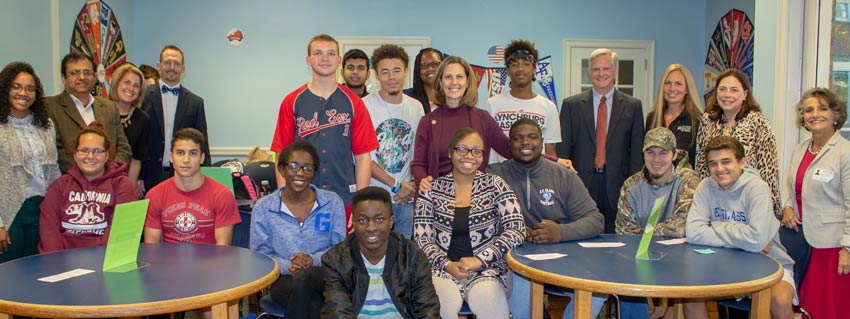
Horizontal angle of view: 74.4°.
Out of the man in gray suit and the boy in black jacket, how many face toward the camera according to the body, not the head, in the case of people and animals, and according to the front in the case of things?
2

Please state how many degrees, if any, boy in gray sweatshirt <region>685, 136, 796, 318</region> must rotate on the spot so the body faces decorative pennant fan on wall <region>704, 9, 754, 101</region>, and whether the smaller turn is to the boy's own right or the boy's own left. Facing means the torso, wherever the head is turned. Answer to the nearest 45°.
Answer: approximately 135° to the boy's own right

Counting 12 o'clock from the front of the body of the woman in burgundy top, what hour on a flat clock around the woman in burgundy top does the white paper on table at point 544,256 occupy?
The white paper on table is roughly at 11 o'clock from the woman in burgundy top.

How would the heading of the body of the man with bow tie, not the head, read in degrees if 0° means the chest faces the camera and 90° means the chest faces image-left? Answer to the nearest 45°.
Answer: approximately 0°

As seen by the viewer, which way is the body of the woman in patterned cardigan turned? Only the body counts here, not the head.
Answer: toward the camera

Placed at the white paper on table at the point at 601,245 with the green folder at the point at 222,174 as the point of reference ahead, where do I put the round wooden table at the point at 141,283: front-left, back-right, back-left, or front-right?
front-left

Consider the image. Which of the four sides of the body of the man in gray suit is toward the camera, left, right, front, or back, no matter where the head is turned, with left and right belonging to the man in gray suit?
front

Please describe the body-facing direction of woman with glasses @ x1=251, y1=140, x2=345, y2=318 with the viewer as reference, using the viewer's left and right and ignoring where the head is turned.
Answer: facing the viewer

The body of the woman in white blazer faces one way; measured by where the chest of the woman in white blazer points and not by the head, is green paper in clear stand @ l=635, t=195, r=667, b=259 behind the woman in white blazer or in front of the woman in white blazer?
in front

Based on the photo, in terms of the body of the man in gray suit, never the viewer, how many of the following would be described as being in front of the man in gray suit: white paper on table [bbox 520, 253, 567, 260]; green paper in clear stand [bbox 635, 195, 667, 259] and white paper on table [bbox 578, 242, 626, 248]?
3

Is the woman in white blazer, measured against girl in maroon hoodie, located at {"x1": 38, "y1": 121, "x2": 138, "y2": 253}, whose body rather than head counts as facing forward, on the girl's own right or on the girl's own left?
on the girl's own left

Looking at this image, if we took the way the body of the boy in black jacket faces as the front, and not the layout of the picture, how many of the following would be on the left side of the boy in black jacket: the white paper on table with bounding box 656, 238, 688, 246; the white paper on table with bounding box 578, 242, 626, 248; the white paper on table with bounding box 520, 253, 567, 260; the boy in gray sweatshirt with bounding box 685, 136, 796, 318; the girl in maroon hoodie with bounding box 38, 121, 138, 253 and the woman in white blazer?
5

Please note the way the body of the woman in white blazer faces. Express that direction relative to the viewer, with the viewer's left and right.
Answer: facing the viewer and to the left of the viewer
